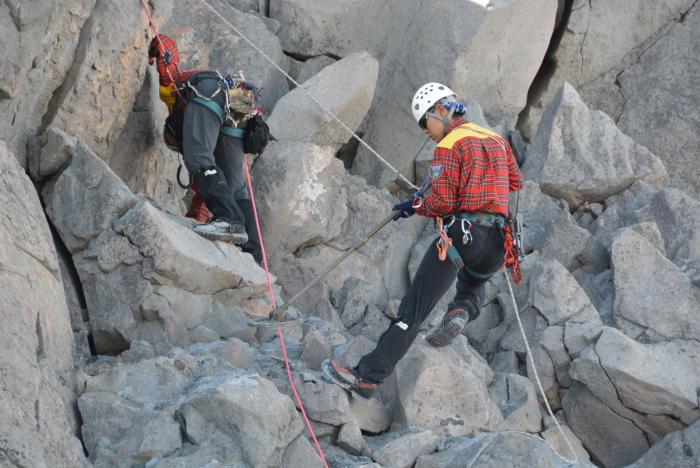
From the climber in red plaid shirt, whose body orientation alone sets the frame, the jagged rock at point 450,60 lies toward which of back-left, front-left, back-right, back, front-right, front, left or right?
front-right

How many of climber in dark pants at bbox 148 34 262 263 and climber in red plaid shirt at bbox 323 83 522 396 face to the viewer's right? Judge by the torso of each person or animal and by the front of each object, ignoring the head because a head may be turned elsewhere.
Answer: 0

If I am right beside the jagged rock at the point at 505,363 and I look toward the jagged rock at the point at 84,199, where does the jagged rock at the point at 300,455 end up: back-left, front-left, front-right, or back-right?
front-left

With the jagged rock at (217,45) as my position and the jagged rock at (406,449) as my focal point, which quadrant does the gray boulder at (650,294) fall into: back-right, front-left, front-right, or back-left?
front-left

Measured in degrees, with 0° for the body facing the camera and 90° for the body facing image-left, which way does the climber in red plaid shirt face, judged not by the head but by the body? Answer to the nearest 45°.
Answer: approximately 135°

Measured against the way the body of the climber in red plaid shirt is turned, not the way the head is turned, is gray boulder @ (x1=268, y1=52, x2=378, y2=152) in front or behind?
in front

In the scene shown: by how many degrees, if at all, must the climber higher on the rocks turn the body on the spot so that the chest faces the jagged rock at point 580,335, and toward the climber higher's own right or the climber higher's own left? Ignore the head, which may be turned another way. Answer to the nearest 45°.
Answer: approximately 180°

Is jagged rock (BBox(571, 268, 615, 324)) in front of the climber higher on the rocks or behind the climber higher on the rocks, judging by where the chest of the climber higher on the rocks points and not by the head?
behind

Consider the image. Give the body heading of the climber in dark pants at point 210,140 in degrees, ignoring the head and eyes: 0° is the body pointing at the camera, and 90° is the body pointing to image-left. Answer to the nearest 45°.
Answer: approximately 90°

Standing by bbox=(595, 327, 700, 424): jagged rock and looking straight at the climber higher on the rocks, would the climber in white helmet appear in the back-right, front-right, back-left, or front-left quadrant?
front-left
